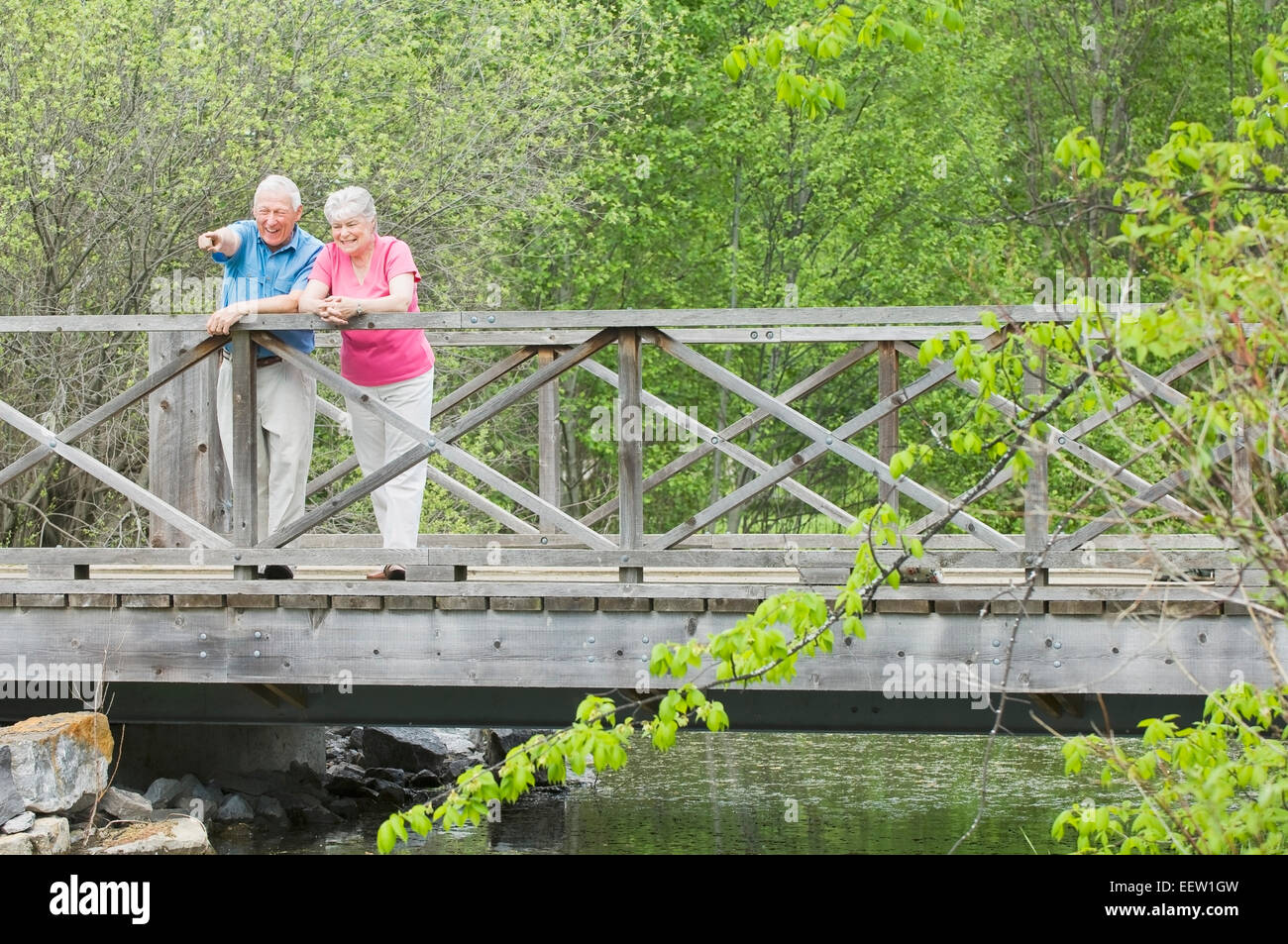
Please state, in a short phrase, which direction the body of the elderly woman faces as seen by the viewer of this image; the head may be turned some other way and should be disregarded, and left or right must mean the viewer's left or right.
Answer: facing the viewer and to the left of the viewer

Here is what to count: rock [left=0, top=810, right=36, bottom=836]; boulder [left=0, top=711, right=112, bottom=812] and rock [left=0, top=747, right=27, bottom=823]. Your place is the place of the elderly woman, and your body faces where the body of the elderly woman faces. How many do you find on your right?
3

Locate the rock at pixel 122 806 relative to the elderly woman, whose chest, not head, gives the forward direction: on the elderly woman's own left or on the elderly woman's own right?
on the elderly woman's own right

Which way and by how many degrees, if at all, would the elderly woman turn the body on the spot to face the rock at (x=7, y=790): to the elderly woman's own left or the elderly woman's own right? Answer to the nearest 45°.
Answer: approximately 90° to the elderly woman's own right

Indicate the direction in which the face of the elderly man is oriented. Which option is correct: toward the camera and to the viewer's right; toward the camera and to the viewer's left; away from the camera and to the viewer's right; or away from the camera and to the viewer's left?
toward the camera and to the viewer's left
